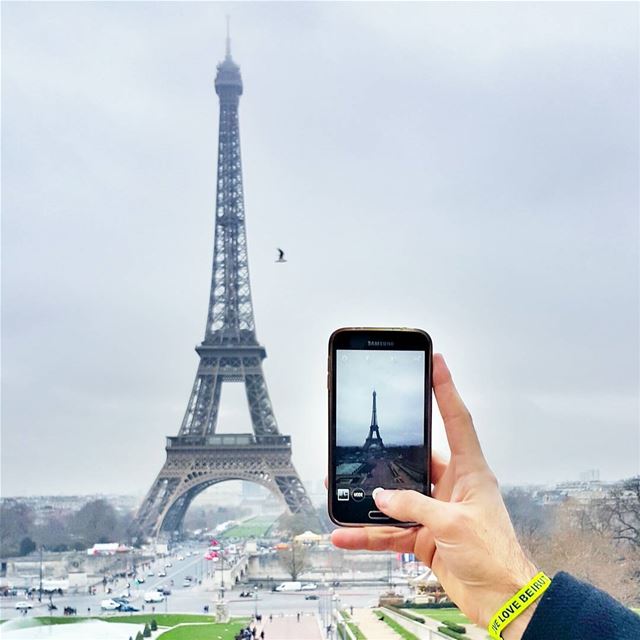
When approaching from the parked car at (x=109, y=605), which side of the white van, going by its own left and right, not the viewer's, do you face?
front

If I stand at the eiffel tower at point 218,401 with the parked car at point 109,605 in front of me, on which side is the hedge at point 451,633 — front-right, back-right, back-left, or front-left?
front-left

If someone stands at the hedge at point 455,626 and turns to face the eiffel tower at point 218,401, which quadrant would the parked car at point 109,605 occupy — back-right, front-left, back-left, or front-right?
front-left

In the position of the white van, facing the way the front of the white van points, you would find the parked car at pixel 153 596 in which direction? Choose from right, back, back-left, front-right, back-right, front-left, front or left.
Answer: front

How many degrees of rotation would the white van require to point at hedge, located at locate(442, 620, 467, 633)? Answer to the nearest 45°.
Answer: approximately 90° to its left

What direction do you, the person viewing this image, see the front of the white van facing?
facing to the left of the viewer

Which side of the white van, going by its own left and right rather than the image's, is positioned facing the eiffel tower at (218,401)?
right

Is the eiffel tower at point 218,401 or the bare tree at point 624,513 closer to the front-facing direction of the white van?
the eiffel tower
